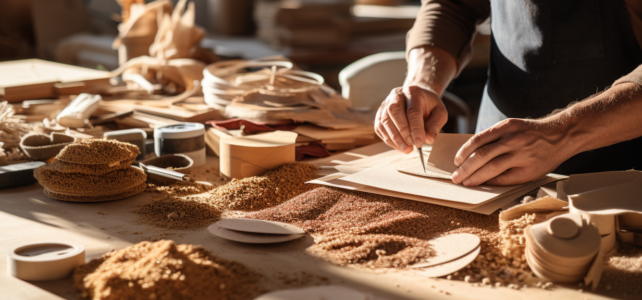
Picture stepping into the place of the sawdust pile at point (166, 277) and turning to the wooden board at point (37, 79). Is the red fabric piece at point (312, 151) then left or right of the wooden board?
right

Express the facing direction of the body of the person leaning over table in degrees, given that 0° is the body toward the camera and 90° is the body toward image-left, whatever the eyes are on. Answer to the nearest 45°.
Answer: approximately 45°

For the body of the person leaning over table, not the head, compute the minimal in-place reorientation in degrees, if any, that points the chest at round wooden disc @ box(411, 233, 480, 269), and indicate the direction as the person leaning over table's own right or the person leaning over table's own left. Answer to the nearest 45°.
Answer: approximately 45° to the person leaning over table's own left

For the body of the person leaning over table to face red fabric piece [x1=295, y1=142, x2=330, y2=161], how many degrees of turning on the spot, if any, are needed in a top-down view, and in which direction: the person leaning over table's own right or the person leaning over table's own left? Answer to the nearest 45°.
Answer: approximately 45° to the person leaning over table's own right

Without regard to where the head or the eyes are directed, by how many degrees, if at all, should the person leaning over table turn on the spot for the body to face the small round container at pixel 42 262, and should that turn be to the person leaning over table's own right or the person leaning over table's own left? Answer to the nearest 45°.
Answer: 0° — they already face it

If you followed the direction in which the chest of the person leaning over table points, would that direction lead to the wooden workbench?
yes

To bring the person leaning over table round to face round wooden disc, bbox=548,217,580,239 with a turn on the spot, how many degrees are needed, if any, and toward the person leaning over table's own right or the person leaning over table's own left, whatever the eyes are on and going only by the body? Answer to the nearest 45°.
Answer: approximately 45° to the person leaning over table's own left
